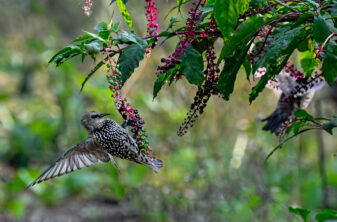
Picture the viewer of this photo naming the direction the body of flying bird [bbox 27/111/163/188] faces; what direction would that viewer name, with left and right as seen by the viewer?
facing the viewer and to the left of the viewer
